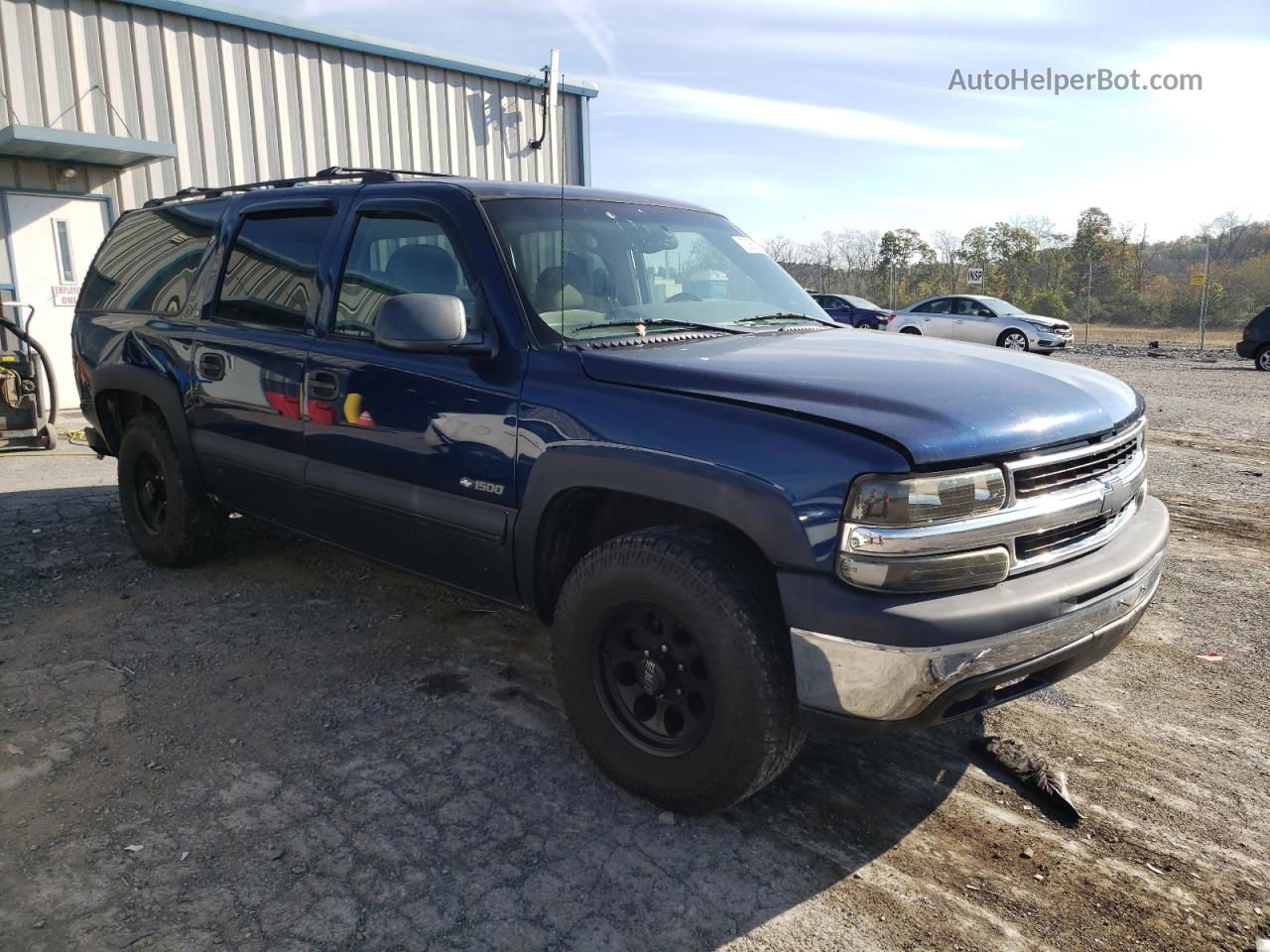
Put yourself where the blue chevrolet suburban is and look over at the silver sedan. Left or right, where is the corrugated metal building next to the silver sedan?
left

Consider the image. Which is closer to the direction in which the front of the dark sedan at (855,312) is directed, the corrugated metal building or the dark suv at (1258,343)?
the dark suv

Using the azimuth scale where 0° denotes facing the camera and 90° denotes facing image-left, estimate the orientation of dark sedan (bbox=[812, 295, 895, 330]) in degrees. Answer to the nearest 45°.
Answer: approximately 315°

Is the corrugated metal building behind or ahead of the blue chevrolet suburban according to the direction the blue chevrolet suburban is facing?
behind

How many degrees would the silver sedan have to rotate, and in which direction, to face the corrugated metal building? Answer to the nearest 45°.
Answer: approximately 90° to its right

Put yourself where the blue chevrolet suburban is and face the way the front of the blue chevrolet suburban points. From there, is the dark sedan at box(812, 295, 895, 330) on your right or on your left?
on your left

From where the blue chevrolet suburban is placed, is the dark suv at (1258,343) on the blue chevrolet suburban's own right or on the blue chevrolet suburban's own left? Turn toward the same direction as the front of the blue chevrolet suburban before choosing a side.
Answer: on the blue chevrolet suburban's own left

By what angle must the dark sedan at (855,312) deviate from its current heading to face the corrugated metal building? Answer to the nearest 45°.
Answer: approximately 90° to its right

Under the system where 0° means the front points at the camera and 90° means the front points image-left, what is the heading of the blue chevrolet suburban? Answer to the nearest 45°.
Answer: approximately 315°
